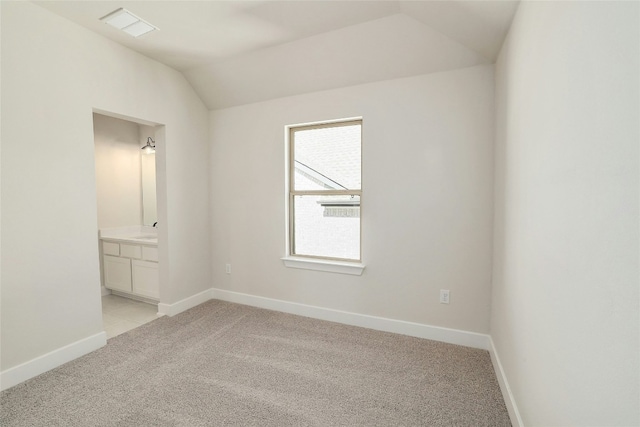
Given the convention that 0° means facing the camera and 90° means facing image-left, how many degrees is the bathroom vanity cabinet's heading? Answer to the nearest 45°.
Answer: approximately 45°

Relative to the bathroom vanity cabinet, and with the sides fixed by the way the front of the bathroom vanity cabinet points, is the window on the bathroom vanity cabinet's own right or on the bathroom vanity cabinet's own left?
on the bathroom vanity cabinet's own left
